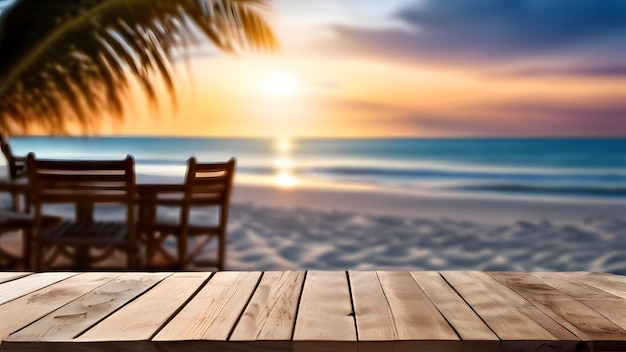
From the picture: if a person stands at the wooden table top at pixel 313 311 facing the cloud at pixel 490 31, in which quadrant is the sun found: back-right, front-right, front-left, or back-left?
front-left

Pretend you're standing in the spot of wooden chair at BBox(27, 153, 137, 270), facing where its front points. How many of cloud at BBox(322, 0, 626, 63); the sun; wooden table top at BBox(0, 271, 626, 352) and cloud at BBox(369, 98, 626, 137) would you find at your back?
1

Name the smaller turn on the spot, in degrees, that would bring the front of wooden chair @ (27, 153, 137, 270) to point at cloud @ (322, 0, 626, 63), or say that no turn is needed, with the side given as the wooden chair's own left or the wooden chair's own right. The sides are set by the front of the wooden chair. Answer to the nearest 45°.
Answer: approximately 45° to the wooden chair's own right

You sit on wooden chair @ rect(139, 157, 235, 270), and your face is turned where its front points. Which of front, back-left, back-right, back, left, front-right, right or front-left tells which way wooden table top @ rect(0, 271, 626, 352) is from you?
back-left

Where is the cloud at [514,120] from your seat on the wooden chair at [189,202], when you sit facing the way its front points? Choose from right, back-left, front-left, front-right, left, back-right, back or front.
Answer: right

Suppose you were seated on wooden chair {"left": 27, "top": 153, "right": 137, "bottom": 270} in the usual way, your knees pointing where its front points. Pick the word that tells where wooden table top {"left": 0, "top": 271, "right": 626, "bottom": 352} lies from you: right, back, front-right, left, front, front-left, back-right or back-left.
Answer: back

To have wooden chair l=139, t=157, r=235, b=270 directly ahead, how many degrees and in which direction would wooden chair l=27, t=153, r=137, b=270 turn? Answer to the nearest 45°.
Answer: approximately 90° to its right

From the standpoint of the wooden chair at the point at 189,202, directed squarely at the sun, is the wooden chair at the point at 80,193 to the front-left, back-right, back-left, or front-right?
back-left

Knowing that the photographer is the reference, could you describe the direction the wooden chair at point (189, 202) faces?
facing away from the viewer and to the left of the viewer

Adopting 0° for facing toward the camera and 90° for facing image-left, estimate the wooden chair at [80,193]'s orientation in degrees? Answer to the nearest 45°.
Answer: approximately 180°

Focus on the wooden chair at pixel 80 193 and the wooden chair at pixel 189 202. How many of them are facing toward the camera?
0
